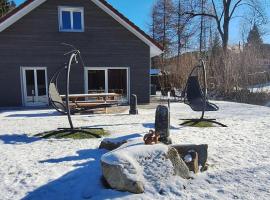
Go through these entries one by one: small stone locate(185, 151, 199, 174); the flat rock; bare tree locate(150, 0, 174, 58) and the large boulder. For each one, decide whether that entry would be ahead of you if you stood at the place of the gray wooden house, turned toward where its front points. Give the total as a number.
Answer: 3

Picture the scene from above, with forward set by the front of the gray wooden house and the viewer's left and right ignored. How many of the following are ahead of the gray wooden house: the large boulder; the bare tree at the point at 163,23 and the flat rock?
2

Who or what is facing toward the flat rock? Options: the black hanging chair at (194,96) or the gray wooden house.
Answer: the gray wooden house

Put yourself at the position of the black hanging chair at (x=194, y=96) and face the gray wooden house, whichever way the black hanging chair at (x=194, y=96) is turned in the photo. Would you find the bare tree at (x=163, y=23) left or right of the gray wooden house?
right

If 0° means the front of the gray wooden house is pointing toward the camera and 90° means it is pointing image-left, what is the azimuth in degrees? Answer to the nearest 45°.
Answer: approximately 0°

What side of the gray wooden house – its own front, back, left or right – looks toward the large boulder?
front

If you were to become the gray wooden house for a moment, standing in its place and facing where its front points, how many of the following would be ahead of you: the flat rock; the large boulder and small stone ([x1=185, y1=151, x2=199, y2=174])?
3
